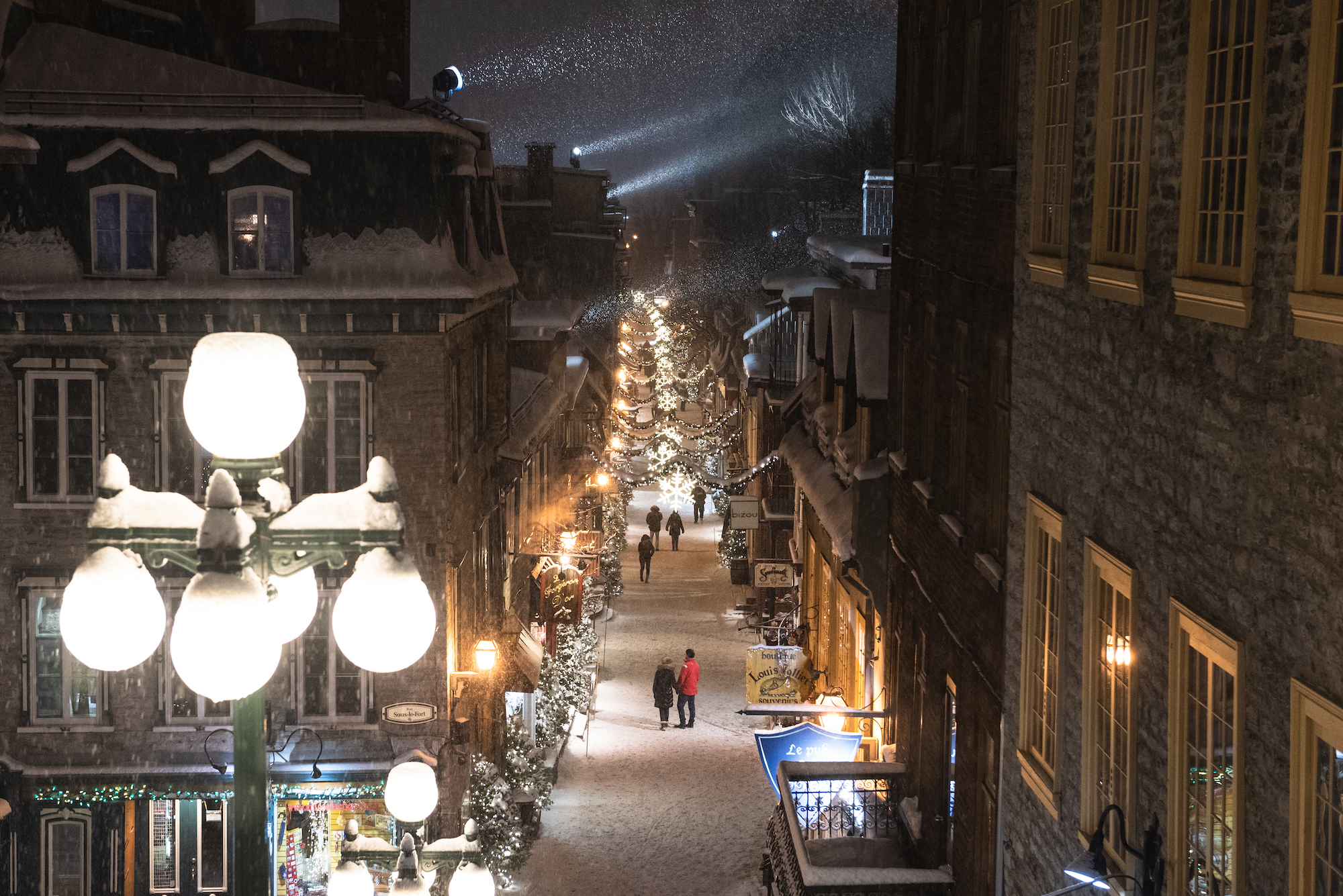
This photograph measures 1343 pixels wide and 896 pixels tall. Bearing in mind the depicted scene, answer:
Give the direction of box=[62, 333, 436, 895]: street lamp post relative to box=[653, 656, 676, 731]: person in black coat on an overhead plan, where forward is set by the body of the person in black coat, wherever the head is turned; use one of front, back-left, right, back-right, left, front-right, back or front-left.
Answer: back

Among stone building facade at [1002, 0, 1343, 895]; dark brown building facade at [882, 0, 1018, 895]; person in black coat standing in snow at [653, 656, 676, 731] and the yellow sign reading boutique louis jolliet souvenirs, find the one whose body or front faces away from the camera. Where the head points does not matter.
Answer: the person in black coat standing in snow

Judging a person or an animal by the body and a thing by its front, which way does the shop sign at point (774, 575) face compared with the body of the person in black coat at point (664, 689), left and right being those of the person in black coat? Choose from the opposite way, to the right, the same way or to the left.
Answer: the opposite way

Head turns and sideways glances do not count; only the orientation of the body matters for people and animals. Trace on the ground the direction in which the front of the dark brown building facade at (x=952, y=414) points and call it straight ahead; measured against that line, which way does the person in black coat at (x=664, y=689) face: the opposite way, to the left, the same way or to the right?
to the right

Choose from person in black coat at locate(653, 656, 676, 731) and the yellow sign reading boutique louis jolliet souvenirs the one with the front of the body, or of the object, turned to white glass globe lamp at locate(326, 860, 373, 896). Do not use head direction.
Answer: the yellow sign reading boutique louis jolliet souvenirs

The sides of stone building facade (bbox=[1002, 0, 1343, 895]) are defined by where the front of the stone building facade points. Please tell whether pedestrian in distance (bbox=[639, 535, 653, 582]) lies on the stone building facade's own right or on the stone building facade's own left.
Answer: on the stone building facade's own right

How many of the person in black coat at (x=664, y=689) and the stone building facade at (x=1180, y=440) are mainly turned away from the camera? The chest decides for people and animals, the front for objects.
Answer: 1

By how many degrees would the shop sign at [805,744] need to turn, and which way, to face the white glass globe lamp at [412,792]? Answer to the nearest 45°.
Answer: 0° — it already faces it

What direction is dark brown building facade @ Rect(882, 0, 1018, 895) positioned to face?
to the viewer's left

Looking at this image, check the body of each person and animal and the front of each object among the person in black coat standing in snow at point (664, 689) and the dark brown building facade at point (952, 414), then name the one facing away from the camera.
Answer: the person in black coat standing in snow

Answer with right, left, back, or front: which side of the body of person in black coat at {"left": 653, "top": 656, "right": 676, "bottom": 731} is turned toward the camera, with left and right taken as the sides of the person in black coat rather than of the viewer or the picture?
back

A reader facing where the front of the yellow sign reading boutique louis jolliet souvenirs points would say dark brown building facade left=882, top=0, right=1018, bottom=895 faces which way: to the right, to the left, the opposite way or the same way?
to the right
